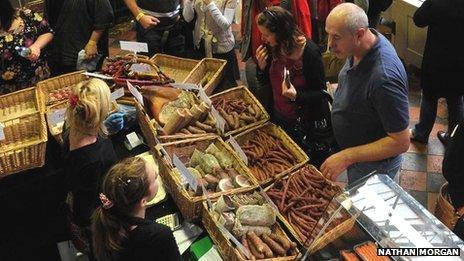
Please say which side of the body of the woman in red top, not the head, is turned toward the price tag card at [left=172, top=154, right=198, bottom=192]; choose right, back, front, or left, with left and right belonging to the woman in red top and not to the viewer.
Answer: front

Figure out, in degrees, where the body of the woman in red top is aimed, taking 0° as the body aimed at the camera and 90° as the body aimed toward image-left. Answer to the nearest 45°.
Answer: approximately 45°

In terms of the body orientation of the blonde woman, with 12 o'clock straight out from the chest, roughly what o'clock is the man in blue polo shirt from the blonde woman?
The man in blue polo shirt is roughly at 2 o'clock from the blonde woman.

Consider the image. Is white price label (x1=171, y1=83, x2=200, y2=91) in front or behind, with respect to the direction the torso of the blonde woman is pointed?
in front

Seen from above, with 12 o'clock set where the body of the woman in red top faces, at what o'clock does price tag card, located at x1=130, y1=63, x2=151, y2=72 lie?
The price tag card is roughly at 2 o'clock from the woman in red top.

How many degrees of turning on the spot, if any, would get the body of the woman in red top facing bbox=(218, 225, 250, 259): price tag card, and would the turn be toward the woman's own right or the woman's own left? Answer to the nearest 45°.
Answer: approximately 45° to the woman's own left

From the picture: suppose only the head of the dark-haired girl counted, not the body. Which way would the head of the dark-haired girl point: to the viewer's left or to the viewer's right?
to the viewer's right

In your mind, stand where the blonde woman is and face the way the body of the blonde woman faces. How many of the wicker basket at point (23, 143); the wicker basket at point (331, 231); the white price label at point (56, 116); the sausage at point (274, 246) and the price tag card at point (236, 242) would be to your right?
3

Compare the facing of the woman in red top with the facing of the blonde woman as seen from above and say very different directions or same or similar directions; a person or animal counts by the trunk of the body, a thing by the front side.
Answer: very different directions

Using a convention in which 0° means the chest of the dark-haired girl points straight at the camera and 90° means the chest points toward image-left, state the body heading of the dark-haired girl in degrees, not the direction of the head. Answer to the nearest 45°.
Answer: approximately 225°

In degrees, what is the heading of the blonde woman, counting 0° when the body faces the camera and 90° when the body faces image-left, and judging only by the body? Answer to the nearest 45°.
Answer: approximately 225°

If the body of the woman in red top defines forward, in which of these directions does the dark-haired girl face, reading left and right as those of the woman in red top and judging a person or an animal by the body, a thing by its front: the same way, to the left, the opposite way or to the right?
the opposite way

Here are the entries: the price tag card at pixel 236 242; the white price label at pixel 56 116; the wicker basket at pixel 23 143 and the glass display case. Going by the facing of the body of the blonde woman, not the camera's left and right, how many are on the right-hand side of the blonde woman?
2

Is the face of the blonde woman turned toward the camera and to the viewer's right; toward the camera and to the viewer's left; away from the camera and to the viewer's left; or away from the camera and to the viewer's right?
away from the camera and to the viewer's right

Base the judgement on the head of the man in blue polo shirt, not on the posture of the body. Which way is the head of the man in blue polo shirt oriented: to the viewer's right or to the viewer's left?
to the viewer's left

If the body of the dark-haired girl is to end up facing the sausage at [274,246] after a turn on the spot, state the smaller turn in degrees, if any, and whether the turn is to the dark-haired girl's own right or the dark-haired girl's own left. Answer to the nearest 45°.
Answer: approximately 45° to the dark-haired girl's own right

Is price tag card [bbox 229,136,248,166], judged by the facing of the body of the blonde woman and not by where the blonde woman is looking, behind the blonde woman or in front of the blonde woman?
in front

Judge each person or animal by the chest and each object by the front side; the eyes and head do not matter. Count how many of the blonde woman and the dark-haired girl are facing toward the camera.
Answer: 0

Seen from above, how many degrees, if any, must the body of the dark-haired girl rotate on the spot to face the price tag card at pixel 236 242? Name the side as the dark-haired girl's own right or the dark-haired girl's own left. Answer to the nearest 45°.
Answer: approximately 45° to the dark-haired girl's own right
